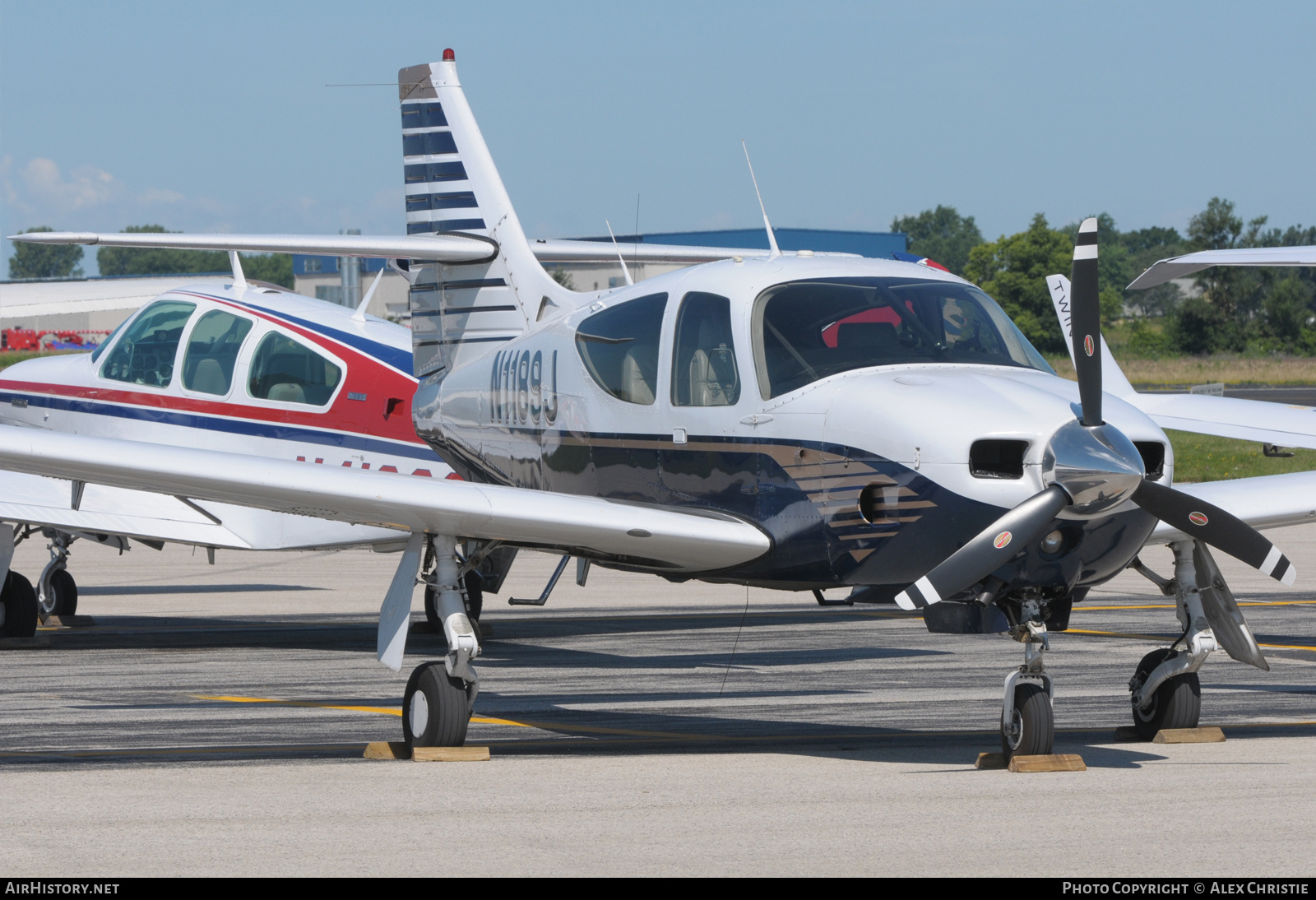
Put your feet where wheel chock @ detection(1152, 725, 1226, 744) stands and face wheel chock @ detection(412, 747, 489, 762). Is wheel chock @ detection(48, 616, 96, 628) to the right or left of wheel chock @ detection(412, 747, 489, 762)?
right

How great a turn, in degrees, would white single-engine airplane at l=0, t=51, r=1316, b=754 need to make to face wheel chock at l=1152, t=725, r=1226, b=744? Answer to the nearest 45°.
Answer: approximately 45° to its left

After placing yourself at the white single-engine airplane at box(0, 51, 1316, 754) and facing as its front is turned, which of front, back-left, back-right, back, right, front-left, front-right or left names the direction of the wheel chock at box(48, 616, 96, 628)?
back

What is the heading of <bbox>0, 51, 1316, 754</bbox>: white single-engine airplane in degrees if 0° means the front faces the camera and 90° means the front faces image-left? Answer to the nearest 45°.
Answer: approximately 315°

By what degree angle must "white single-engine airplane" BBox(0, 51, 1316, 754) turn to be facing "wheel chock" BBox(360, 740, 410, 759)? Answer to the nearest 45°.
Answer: approximately 135° to its right

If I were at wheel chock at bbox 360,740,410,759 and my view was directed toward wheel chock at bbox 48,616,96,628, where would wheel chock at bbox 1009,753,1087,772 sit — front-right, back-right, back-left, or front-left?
back-right

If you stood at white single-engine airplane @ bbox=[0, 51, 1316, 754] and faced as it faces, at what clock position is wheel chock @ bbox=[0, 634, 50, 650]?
The wheel chock is roughly at 6 o'clock from the white single-engine airplane.
